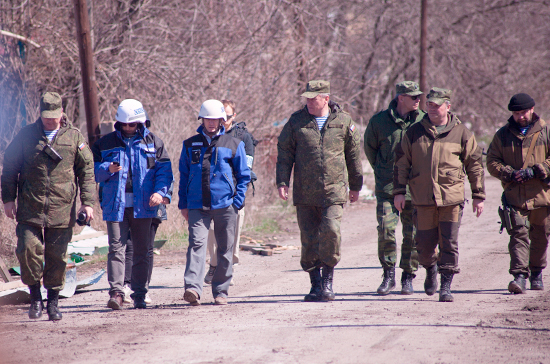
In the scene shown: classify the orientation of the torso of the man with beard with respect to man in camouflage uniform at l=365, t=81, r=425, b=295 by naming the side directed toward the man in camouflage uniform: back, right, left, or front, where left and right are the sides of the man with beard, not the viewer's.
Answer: right

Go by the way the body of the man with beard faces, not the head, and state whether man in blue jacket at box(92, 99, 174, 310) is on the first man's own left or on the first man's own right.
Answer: on the first man's own right

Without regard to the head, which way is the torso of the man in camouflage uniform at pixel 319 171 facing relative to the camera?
toward the camera

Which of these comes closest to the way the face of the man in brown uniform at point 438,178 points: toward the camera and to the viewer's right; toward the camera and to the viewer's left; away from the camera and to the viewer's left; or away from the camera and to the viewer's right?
toward the camera and to the viewer's left

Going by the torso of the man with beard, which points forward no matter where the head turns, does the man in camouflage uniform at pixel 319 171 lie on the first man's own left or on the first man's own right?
on the first man's own right

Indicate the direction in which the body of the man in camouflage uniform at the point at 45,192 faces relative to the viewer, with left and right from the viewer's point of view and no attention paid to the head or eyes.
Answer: facing the viewer

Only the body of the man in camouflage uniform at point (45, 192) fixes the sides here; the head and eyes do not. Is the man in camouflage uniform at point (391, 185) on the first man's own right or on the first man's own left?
on the first man's own left

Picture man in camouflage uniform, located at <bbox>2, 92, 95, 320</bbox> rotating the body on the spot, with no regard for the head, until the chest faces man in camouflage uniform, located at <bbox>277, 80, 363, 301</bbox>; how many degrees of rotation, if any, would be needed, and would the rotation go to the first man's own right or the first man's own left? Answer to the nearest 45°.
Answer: approximately 90° to the first man's own left

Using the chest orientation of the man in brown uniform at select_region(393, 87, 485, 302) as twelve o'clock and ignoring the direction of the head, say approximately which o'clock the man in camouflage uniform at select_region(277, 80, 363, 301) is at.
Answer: the man in camouflage uniform at select_region(277, 80, 363, 301) is roughly at 3 o'clock from the man in brown uniform at select_region(393, 87, 485, 302).

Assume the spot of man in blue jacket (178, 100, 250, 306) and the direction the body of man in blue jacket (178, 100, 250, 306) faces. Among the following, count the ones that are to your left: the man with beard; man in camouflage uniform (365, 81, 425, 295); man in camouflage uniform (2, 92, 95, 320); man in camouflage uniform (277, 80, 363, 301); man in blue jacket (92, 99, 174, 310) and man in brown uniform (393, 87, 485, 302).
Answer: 4

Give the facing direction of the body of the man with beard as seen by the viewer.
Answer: toward the camera

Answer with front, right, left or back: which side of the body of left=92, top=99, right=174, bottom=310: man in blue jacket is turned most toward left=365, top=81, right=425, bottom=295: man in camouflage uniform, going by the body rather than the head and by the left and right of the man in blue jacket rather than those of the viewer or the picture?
left
